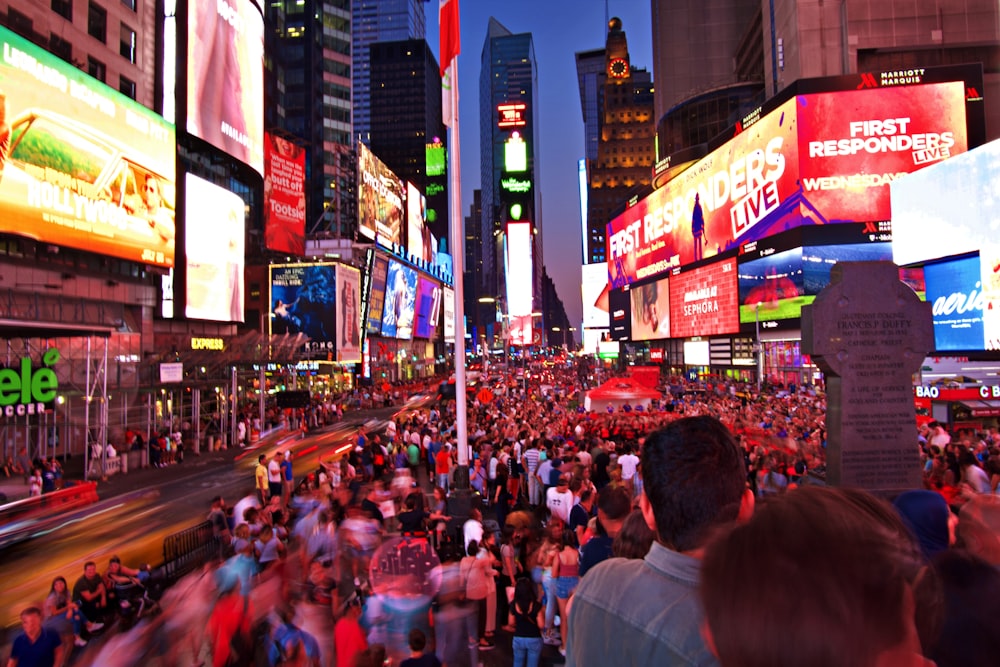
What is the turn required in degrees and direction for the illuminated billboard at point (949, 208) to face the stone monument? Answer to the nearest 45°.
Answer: approximately 45° to its left

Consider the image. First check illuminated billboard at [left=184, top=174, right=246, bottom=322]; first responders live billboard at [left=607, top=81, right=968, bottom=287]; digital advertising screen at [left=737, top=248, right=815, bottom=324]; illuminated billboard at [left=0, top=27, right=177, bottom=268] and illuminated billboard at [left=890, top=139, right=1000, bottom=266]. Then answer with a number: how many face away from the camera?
0

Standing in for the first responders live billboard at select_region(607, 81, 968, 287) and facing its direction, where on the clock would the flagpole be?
The flagpole is roughly at 11 o'clock from the first responders live billboard.

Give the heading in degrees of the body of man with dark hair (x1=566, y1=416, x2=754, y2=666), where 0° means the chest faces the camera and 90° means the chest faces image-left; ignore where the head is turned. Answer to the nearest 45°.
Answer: approximately 180°

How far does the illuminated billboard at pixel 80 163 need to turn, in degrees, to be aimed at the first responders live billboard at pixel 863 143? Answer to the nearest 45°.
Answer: approximately 45° to its left

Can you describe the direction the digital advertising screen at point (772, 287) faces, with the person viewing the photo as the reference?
facing the viewer and to the left of the viewer

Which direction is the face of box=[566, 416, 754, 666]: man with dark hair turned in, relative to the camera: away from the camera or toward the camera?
away from the camera

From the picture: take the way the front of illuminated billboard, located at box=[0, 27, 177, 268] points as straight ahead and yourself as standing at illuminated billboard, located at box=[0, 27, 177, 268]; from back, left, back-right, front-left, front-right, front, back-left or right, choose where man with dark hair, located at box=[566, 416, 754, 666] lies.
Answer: front-right

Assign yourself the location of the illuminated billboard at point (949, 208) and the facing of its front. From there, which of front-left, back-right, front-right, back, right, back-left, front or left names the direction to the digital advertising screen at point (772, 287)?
right

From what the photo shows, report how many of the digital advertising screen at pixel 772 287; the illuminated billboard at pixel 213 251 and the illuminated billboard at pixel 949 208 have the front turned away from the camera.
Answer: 0

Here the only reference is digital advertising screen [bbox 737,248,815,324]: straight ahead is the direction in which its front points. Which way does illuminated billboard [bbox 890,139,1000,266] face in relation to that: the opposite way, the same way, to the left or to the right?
the same way

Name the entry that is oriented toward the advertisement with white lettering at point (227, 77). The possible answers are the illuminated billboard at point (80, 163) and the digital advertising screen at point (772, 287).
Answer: the digital advertising screen

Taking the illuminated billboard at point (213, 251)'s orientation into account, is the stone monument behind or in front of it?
in front
